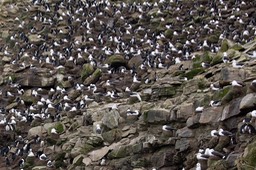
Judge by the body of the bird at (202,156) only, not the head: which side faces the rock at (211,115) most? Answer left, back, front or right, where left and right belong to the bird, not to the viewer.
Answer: right

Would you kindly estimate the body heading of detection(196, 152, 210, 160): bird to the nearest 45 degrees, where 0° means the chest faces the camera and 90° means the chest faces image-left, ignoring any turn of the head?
approximately 90°

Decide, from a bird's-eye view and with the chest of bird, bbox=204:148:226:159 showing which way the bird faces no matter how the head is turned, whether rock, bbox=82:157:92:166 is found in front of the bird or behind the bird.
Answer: in front

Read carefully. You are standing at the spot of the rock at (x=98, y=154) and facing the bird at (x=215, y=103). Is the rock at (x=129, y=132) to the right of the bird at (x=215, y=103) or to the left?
left

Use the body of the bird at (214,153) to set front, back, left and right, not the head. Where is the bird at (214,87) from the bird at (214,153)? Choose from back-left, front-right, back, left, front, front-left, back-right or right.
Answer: right

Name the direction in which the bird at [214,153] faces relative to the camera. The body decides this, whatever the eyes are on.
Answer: to the viewer's left

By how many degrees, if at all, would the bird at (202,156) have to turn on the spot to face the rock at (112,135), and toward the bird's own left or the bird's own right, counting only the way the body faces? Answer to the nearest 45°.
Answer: approximately 45° to the bird's own right

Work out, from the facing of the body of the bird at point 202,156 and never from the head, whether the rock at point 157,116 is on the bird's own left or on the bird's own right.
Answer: on the bird's own right
